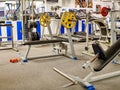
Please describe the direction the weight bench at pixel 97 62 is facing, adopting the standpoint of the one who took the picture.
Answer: facing the viewer and to the left of the viewer

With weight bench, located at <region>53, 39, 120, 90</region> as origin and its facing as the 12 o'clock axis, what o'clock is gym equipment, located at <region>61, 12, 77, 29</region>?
The gym equipment is roughly at 4 o'clock from the weight bench.
